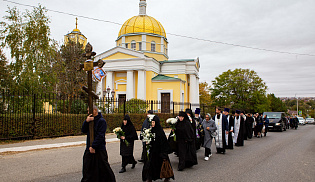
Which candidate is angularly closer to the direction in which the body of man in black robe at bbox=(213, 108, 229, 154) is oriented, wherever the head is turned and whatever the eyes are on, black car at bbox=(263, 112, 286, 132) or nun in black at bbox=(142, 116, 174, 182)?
the nun in black

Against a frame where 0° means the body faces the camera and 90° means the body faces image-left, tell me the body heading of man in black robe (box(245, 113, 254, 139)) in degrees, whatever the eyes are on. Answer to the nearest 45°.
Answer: approximately 45°

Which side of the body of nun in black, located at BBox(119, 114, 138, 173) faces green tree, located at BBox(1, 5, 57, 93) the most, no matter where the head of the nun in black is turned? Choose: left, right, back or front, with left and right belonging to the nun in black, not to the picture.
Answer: right

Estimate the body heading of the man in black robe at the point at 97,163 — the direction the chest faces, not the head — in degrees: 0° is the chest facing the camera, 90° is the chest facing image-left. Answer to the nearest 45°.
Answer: approximately 45°

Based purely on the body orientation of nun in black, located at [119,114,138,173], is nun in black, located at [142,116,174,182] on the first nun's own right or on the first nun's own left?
on the first nun's own left

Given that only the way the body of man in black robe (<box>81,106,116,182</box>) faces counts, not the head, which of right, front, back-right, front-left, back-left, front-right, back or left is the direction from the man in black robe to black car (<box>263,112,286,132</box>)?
back

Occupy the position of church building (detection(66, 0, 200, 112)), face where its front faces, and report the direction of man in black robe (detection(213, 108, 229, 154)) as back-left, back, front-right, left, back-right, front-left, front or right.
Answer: front-left
